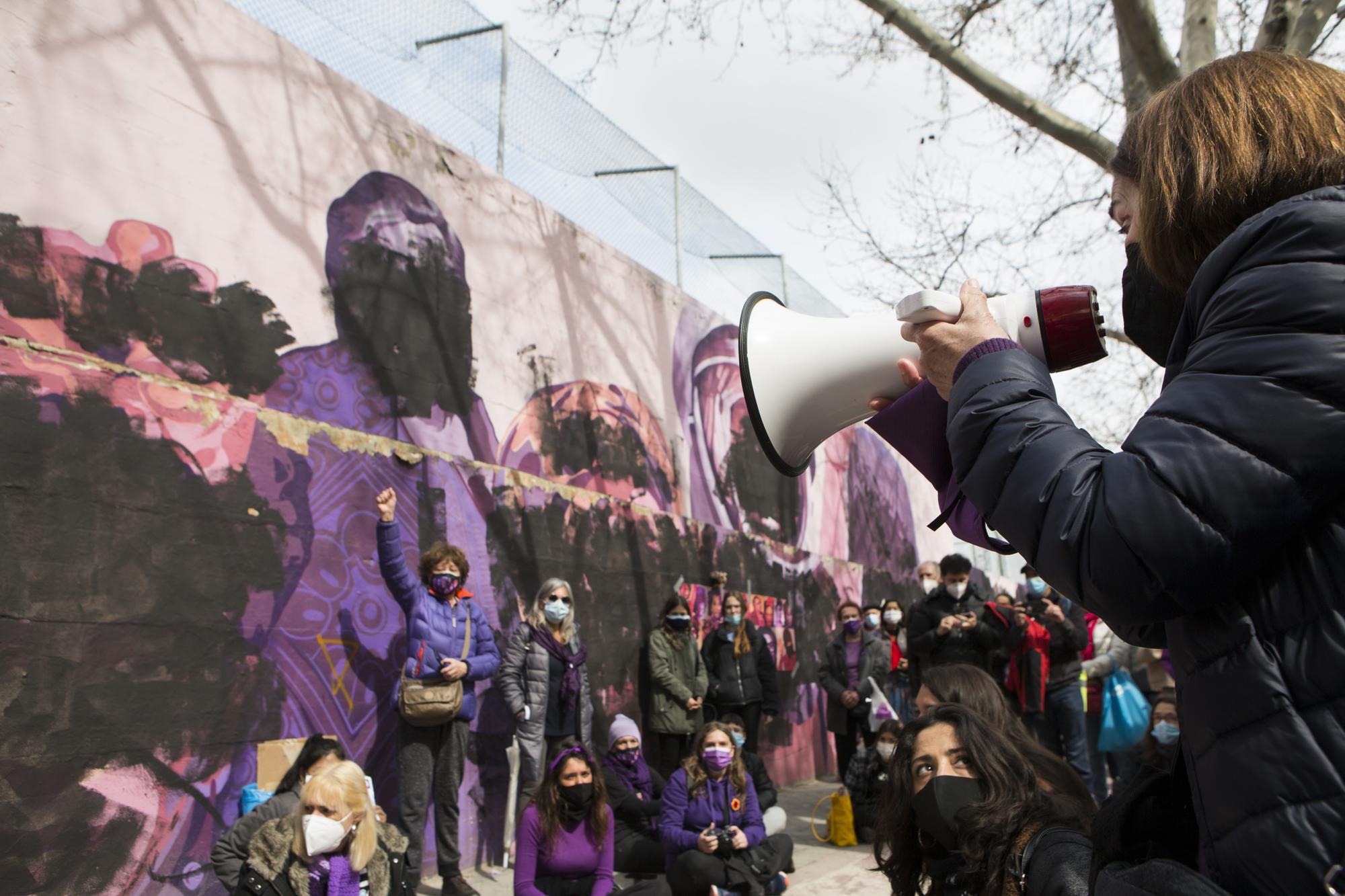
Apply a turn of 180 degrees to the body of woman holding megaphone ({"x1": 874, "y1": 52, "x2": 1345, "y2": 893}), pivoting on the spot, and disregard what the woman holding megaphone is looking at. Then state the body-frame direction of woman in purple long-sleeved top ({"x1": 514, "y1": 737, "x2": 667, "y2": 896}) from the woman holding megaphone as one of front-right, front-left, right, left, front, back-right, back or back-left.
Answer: back

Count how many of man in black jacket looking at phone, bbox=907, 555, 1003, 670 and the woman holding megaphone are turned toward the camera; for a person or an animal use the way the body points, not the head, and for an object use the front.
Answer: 1

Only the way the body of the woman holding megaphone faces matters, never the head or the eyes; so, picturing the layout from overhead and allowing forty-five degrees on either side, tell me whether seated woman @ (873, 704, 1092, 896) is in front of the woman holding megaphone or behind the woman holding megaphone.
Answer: in front

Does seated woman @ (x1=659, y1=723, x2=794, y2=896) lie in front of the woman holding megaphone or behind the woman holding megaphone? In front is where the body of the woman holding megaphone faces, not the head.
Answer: in front

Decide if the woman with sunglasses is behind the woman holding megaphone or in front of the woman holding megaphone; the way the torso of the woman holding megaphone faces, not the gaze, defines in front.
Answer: in front

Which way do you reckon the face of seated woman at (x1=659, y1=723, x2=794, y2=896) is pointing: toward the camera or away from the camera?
toward the camera

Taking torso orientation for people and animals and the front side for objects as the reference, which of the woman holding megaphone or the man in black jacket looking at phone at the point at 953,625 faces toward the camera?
the man in black jacket looking at phone

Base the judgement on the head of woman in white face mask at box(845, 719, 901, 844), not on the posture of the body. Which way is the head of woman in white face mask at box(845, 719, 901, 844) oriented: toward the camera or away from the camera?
toward the camera

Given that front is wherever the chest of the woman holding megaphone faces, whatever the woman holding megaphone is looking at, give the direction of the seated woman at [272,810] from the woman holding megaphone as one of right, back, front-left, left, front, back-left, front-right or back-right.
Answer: front

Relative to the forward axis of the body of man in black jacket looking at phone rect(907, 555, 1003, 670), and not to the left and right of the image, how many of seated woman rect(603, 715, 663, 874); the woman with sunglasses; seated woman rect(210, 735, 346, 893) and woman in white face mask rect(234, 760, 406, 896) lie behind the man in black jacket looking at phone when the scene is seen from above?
0

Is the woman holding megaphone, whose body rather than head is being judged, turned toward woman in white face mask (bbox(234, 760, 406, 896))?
yes

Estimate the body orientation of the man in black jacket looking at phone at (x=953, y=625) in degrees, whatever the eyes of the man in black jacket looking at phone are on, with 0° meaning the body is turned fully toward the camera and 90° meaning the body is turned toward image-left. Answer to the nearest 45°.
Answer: approximately 0°

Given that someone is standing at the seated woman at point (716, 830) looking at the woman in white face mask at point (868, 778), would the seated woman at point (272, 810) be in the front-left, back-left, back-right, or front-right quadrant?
back-left

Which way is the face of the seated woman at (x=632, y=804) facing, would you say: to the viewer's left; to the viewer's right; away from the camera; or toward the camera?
toward the camera

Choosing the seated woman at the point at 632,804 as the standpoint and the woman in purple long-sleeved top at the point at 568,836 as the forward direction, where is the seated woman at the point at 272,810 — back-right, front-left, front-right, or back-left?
front-right

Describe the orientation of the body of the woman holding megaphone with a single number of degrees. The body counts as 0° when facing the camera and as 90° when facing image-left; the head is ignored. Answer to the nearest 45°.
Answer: approximately 135°

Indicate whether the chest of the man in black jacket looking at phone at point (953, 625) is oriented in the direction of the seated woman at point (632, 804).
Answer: no

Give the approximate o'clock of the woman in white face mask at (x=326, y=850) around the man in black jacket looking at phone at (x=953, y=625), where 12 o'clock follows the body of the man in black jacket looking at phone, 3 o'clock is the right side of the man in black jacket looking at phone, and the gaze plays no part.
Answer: The woman in white face mask is roughly at 1 o'clock from the man in black jacket looking at phone.
